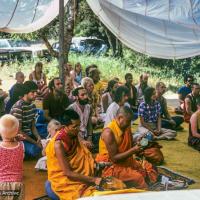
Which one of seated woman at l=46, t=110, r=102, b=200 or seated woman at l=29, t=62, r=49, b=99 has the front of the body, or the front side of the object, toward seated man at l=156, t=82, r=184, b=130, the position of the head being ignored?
seated woman at l=29, t=62, r=49, b=99

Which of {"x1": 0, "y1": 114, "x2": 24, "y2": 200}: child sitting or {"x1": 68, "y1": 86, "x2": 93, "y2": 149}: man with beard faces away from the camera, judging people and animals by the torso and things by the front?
the child sitting

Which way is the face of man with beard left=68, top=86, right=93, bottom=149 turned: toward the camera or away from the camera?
toward the camera

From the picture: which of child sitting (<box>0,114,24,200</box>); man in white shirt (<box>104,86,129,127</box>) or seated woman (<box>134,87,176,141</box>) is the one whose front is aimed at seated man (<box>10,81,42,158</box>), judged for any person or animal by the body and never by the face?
the child sitting

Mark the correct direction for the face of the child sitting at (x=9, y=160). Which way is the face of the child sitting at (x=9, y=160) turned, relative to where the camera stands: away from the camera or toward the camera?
away from the camera

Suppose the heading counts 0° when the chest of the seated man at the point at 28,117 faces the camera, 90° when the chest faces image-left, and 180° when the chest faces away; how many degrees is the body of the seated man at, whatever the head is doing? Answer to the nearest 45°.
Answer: approximately 315°

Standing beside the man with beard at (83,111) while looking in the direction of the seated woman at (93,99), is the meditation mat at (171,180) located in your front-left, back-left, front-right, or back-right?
back-right

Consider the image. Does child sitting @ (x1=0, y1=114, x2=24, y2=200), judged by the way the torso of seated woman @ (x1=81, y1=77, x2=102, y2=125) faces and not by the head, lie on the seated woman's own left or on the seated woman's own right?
on the seated woman's own right

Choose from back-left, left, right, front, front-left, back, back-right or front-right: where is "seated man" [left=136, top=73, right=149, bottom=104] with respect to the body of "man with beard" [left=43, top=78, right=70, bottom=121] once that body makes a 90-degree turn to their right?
back

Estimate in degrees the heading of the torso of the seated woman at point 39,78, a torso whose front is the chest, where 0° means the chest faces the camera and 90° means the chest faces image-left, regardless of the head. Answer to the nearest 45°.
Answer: approximately 315°

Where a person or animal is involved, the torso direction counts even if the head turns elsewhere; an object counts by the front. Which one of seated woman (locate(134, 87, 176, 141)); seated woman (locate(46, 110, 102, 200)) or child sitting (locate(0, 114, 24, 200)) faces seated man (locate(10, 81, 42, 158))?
the child sitting

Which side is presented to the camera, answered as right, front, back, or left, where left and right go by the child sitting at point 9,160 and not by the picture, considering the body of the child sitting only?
back

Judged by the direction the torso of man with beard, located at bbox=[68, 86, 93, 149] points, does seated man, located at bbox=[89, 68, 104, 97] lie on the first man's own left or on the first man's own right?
on the first man's own left

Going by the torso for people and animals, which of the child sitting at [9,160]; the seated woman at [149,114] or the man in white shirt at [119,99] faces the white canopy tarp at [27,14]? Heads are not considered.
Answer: the child sitting

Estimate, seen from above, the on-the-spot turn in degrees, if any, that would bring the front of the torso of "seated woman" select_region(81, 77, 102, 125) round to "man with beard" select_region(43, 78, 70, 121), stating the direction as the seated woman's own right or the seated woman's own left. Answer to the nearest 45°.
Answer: approximately 90° to the seated woman's own right

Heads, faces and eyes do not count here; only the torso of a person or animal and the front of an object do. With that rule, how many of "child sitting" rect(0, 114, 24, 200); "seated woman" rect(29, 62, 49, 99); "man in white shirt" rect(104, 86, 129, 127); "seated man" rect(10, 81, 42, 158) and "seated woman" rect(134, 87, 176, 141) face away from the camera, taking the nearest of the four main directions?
1

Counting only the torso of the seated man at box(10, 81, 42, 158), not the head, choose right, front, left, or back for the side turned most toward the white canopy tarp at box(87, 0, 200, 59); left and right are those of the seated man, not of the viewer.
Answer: left
